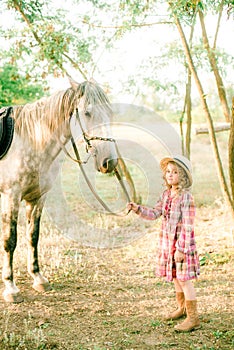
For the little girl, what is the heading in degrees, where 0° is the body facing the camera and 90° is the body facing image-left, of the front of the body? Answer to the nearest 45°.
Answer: approximately 45°

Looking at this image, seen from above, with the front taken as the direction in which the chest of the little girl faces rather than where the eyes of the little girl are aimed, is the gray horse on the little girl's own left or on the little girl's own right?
on the little girl's own right
